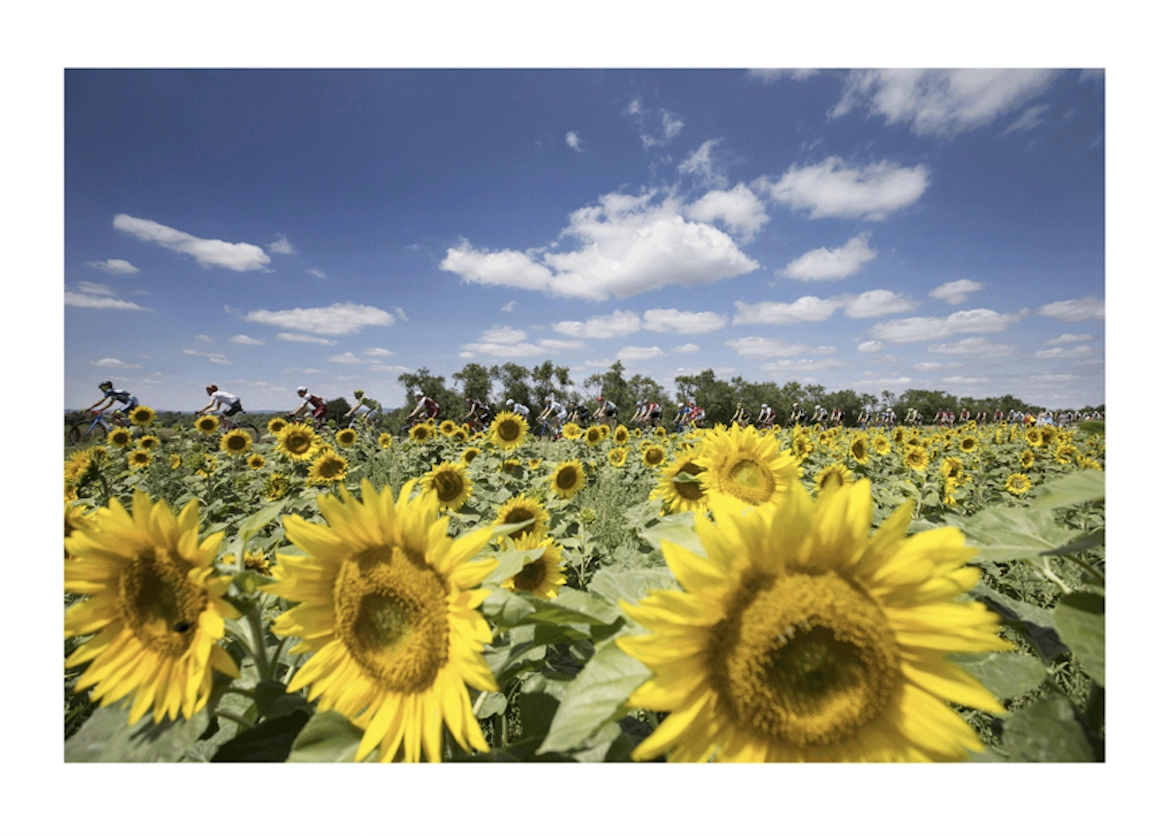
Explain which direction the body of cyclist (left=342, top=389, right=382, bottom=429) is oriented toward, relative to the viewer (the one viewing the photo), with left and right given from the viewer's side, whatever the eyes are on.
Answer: facing to the left of the viewer

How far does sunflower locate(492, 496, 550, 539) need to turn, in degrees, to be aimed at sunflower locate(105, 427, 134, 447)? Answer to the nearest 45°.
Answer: approximately 135° to its right

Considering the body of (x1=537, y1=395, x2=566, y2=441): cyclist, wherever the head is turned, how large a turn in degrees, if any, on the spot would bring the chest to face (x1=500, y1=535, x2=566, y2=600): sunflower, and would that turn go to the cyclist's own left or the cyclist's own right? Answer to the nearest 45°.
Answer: approximately 90° to the cyclist's own left

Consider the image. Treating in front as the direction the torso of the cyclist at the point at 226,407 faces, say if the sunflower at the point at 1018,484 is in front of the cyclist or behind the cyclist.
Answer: behind

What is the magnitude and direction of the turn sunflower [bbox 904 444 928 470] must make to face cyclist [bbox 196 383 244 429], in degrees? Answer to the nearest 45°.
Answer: approximately 45° to its right

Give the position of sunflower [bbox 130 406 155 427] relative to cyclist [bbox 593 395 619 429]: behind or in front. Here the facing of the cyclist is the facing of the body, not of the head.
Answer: in front

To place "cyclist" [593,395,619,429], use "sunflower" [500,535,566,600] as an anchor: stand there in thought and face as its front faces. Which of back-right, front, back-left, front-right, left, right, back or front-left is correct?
back

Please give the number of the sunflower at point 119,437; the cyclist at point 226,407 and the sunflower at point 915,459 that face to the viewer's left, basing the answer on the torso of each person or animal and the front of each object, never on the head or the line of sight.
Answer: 1

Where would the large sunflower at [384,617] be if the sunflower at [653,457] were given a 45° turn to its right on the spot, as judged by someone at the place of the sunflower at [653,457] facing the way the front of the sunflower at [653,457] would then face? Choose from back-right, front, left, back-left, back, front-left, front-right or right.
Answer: front-left

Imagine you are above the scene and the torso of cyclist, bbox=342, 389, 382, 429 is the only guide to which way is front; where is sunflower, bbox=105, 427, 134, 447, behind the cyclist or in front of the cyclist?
in front

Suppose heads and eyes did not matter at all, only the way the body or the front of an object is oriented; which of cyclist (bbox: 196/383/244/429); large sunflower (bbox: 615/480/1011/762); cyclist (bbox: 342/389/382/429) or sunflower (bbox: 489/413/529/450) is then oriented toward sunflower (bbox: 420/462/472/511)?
sunflower (bbox: 489/413/529/450)

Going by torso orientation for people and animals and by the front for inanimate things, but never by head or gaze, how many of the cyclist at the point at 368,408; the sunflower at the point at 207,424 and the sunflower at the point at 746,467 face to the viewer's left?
1

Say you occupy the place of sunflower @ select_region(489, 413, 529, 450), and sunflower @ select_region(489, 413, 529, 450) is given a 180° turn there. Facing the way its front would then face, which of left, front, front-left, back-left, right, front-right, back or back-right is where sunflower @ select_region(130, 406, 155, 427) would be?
left

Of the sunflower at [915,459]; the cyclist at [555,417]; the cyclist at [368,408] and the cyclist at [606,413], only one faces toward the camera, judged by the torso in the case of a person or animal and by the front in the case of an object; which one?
the sunflower

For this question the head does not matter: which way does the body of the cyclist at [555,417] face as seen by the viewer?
to the viewer's left
